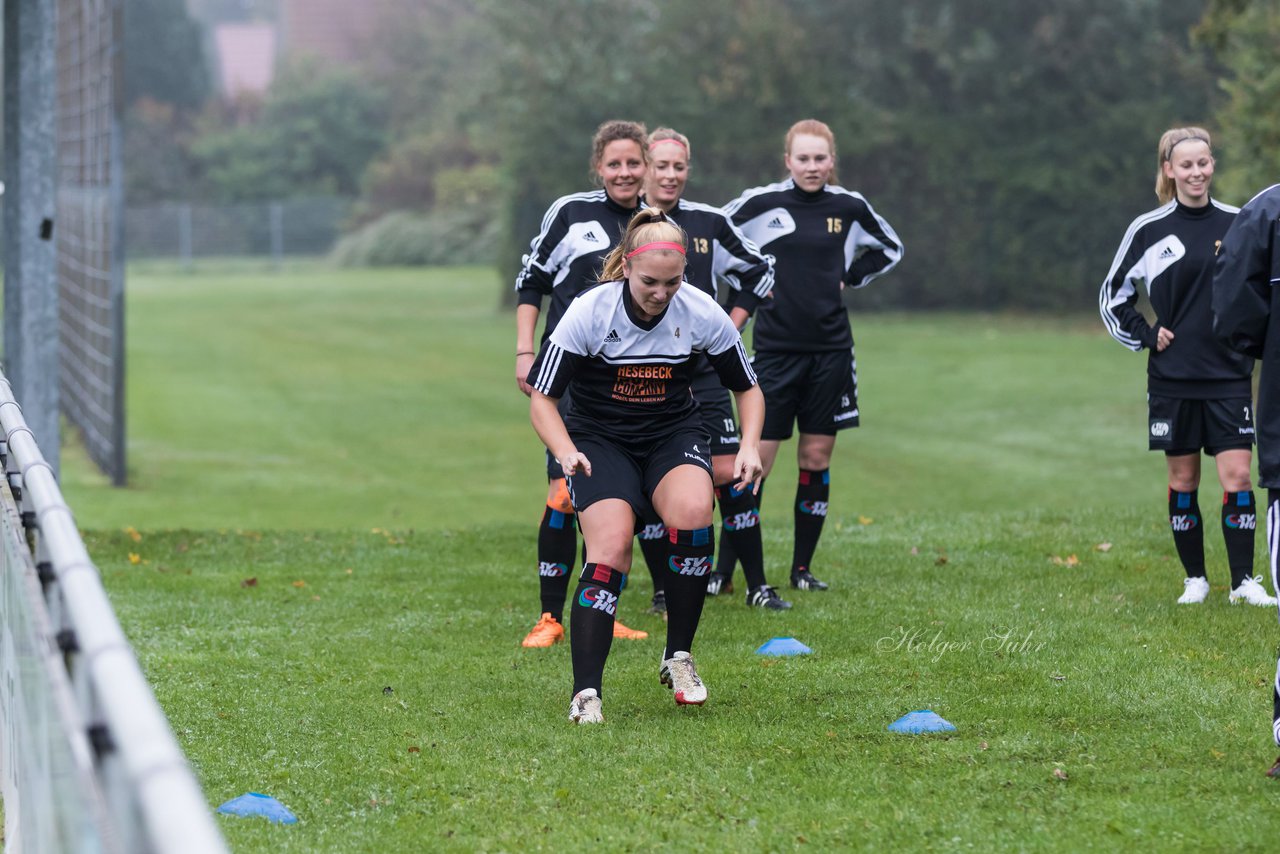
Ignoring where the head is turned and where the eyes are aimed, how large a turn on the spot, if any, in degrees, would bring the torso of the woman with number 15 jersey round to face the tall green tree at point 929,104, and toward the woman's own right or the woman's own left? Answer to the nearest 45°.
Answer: approximately 180°

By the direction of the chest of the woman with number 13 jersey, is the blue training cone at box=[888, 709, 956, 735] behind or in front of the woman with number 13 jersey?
in front

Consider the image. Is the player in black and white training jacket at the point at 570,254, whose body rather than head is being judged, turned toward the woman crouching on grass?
yes

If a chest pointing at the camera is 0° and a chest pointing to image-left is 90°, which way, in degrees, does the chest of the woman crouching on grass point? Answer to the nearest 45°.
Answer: approximately 0°

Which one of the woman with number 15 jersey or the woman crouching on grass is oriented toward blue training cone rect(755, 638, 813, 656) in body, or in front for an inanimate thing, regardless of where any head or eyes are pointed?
the woman with number 15 jersey

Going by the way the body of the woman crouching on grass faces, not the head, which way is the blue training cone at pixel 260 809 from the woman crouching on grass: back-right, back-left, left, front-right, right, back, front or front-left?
front-right

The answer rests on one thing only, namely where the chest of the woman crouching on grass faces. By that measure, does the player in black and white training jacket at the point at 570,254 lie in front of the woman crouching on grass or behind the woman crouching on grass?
behind
